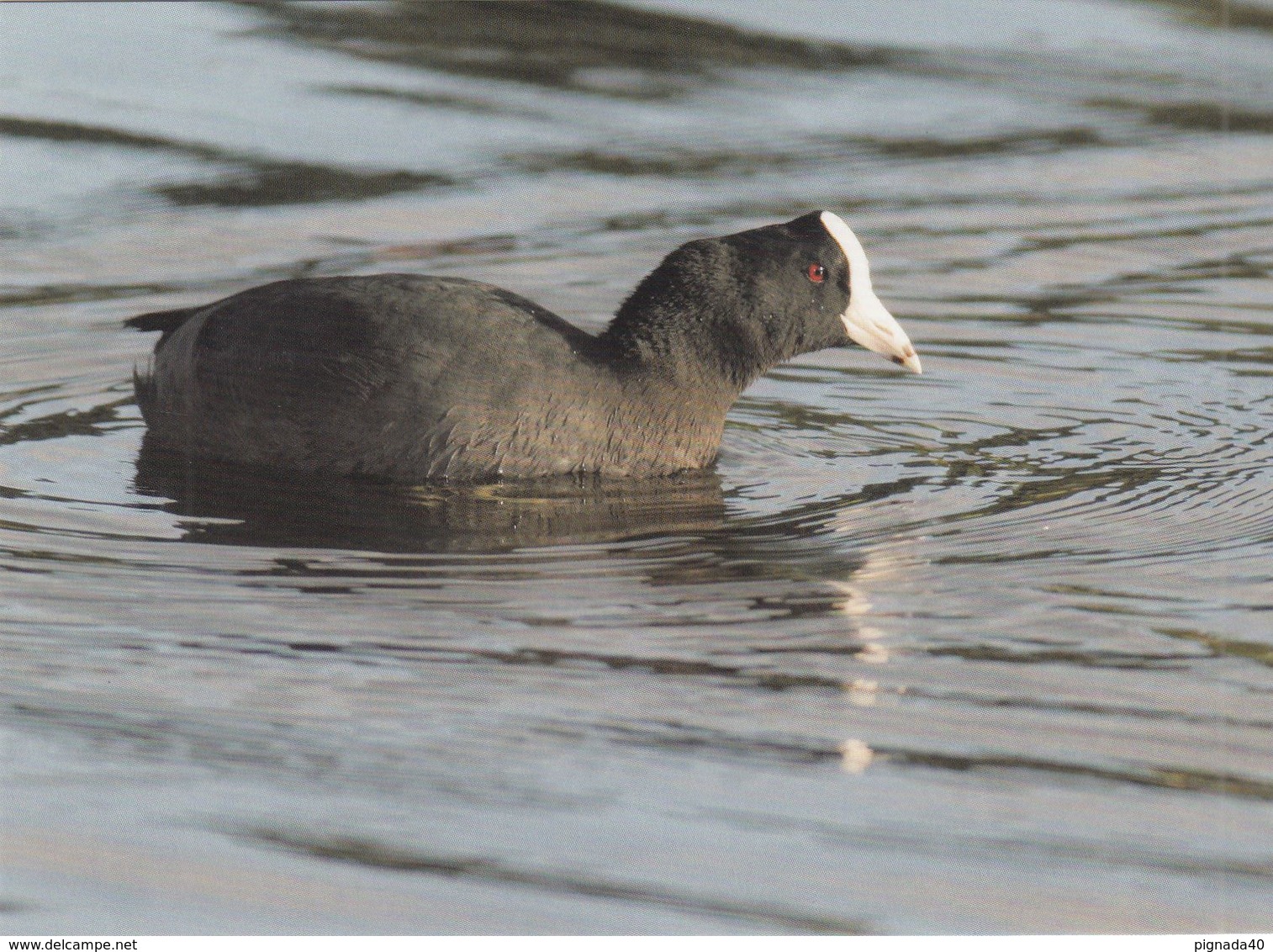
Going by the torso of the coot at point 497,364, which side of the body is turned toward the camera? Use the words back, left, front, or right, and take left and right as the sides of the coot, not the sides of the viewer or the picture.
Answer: right
